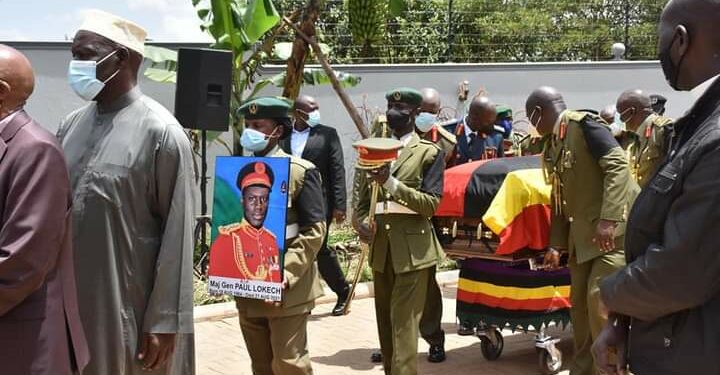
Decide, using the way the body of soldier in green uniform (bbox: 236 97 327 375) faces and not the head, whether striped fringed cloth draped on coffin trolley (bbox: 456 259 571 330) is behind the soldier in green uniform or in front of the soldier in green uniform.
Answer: behind

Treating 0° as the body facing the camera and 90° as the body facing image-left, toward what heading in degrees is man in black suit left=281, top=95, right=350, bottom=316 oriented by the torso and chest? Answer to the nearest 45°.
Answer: approximately 45°

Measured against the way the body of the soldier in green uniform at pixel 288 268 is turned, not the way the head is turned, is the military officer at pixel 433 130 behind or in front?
behind

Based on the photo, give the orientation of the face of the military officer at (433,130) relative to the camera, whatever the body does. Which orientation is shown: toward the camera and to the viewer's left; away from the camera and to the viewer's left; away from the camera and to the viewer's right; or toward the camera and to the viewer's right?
toward the camera and to the viewer's left

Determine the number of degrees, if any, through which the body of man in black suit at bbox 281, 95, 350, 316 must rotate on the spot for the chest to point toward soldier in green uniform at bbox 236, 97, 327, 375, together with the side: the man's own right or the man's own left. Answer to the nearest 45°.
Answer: approximately 45° to the man's own left

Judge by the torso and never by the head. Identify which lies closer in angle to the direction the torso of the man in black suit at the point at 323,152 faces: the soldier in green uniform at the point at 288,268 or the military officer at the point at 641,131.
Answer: the soldier in green uniform

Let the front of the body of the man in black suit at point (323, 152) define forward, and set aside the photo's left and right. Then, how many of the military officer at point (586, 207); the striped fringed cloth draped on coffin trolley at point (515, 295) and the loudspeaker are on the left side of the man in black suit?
2

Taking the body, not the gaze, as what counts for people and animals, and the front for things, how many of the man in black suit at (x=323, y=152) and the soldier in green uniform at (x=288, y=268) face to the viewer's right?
0
